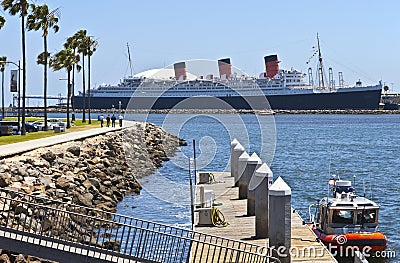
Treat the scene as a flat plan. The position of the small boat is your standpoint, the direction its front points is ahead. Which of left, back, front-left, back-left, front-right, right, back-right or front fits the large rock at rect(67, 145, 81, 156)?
back

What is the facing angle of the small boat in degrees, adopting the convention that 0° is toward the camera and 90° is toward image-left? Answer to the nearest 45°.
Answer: approximately 315°

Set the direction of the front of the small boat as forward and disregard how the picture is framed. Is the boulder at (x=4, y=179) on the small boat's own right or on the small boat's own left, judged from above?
on the small boat's own right

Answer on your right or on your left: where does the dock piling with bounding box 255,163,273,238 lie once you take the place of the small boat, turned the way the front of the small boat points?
on your right

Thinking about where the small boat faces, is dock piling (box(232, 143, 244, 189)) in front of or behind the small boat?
behind
